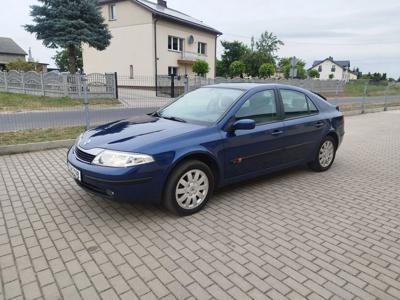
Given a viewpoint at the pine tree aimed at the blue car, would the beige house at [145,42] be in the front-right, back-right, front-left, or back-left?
back-left

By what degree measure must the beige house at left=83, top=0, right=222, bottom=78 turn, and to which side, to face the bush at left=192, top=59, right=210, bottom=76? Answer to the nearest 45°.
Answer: approximately 45° to its left

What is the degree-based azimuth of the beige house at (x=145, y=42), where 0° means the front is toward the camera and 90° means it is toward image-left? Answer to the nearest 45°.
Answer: approximately 315°

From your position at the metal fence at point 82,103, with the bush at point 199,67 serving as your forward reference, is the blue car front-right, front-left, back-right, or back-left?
back-right

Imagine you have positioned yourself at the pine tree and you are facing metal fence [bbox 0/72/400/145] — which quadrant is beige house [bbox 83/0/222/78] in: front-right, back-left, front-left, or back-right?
back-left

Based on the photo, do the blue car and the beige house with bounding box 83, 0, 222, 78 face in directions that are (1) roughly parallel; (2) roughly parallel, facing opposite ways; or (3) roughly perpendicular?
roughly perpendicular

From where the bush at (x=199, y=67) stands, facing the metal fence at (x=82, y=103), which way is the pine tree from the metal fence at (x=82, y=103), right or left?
right

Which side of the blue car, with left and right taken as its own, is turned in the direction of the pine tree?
right

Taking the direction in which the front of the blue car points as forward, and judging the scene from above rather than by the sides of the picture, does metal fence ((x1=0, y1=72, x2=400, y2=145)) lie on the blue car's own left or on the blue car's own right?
on the blue car's own right

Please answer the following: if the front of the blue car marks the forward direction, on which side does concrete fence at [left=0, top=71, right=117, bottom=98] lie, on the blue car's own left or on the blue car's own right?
on the blue car's own right

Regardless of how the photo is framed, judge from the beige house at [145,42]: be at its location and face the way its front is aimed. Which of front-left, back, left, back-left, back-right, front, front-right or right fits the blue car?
front-right

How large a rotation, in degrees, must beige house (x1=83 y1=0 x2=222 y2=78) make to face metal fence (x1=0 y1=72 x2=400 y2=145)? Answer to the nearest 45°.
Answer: approximately 45° to its right

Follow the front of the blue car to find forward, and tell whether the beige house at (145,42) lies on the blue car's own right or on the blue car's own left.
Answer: on the blue car's own right
